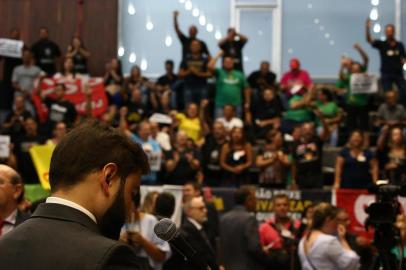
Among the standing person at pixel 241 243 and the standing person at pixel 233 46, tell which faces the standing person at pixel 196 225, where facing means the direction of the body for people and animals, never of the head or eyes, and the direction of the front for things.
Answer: the standing person at pixel 233 46

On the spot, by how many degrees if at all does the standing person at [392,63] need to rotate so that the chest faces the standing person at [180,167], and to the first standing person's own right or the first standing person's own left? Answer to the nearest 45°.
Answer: approximately 45° to the first standing person's own right

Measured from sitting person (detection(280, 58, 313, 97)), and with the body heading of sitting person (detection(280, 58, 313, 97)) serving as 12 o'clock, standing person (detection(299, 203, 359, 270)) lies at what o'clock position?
standing person (detection(299, 203, 359, 270)) is roughly at 12 o'clock from sitting person (detection(280, 58, 313, 97)).

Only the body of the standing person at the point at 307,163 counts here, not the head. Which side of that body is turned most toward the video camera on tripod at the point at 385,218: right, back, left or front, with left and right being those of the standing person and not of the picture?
front

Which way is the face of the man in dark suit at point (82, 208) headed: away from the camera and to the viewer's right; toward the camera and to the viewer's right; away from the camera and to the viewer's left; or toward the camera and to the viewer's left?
away from the camera and to the viewer's right

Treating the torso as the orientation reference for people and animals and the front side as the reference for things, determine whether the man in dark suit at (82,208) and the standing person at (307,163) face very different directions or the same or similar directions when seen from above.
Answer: very different directions

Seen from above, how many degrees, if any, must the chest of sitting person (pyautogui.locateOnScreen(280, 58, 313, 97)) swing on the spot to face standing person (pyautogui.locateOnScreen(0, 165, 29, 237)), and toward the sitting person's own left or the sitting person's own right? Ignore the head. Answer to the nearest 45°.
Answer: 0° — they already face them

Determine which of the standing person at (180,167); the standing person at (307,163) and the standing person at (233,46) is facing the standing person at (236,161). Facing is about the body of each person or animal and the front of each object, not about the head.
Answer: the standing person at (233,46)

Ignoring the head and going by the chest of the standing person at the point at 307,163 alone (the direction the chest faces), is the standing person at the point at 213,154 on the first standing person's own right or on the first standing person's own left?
on the first standing person's own right
